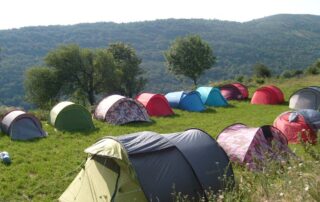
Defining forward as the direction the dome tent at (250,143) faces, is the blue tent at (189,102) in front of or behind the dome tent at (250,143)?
behind

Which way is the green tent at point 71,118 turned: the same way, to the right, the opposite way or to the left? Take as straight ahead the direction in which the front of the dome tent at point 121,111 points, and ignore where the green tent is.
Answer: the same way

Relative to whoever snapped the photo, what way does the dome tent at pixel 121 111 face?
facing the viewer and to the right of the viewer

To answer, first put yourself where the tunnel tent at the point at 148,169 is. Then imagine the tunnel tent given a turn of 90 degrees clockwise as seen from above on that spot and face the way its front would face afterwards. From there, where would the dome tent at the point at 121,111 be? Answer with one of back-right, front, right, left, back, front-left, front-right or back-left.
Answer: front-right

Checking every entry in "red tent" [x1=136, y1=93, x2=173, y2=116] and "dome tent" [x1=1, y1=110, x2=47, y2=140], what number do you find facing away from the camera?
0

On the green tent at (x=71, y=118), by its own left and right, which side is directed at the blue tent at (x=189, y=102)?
left

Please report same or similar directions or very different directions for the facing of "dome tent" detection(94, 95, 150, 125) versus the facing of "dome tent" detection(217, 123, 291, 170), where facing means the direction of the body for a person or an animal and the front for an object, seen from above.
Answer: same or similar directions

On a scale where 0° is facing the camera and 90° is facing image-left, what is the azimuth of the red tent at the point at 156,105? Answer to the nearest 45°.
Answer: approximately 315°

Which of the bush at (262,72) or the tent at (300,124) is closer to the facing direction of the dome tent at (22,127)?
the tent

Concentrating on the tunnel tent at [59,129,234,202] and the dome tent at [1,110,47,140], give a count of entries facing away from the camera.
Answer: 0

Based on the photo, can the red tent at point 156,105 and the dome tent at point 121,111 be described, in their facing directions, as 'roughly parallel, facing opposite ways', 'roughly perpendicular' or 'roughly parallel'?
roughly parallel
